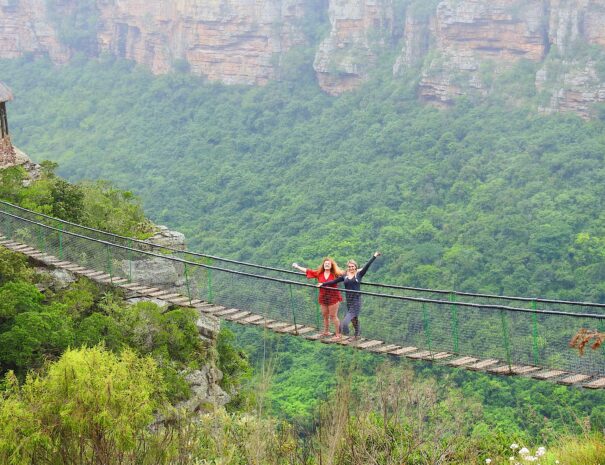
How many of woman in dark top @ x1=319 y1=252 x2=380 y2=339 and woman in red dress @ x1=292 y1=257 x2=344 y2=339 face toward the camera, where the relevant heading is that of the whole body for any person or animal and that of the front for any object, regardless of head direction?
2

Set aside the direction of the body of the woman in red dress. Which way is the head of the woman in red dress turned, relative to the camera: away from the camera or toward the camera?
toward the camera

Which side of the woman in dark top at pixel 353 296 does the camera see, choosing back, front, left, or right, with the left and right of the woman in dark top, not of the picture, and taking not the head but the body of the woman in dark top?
front

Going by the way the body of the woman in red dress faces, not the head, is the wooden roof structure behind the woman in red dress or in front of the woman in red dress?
behind

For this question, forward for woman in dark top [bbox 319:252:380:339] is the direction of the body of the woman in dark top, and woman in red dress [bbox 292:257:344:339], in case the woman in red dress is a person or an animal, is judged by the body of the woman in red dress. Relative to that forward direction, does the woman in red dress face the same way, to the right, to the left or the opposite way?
the same way

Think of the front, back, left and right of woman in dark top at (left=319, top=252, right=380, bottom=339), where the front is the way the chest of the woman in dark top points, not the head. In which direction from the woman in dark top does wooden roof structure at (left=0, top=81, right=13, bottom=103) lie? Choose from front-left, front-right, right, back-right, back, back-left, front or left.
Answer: back-right
